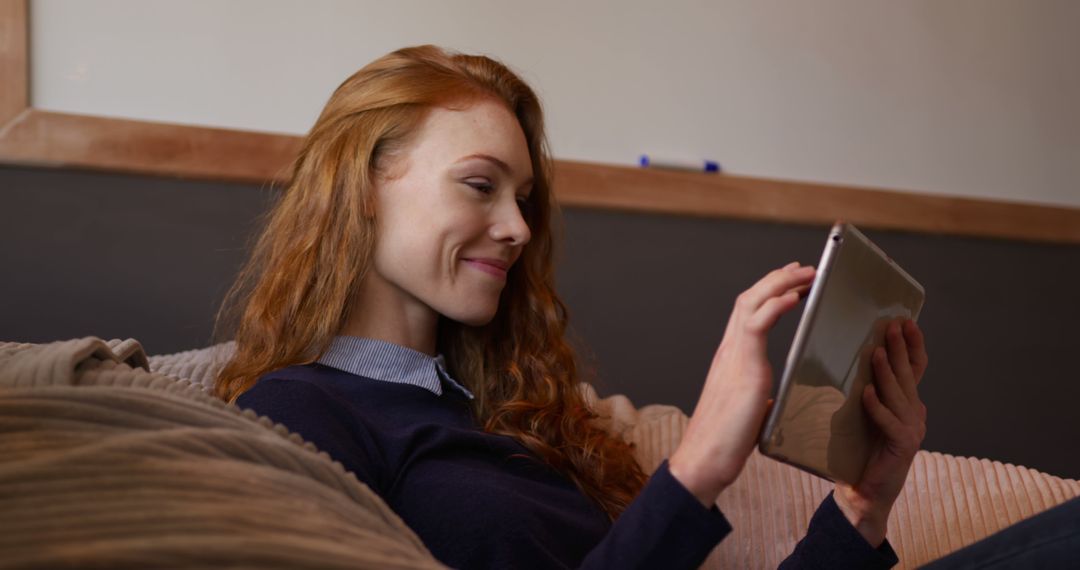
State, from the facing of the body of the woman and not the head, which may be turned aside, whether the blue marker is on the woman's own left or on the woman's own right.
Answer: on the woman's own left

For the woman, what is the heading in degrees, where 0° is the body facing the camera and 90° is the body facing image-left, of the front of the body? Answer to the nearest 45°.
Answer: approximately 315°
